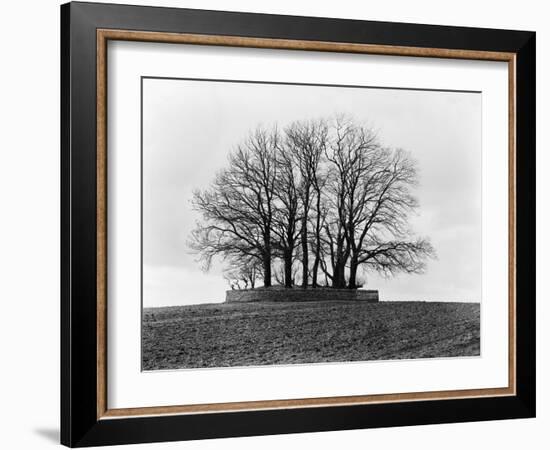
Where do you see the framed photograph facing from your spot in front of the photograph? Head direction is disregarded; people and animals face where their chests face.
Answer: facing the viewer and to the right of the viewer
